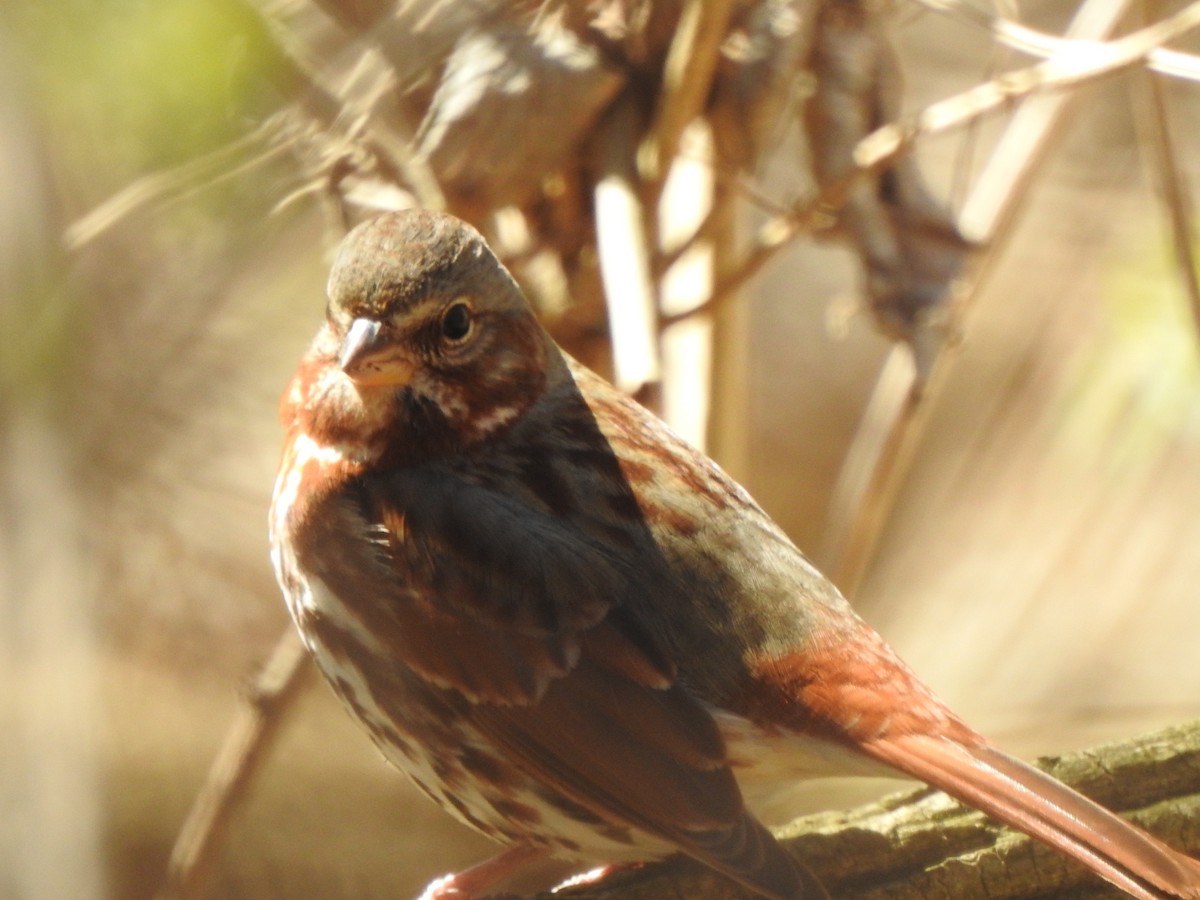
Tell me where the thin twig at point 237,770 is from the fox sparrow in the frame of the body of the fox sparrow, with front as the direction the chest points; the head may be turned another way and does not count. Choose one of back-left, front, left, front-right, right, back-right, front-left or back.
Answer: front-right

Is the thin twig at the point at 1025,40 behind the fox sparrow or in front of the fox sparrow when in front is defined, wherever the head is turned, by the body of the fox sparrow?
behind

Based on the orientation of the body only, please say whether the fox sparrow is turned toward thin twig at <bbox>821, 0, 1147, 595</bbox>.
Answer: no

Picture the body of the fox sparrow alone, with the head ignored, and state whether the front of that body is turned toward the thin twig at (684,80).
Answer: no

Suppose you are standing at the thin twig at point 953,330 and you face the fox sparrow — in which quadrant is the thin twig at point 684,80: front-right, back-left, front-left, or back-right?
front-right

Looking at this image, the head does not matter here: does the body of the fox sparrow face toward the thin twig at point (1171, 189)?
no

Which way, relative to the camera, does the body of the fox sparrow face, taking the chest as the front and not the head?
to the viewer's left

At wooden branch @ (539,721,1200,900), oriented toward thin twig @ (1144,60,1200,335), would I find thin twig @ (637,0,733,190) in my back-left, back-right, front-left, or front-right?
front-left
